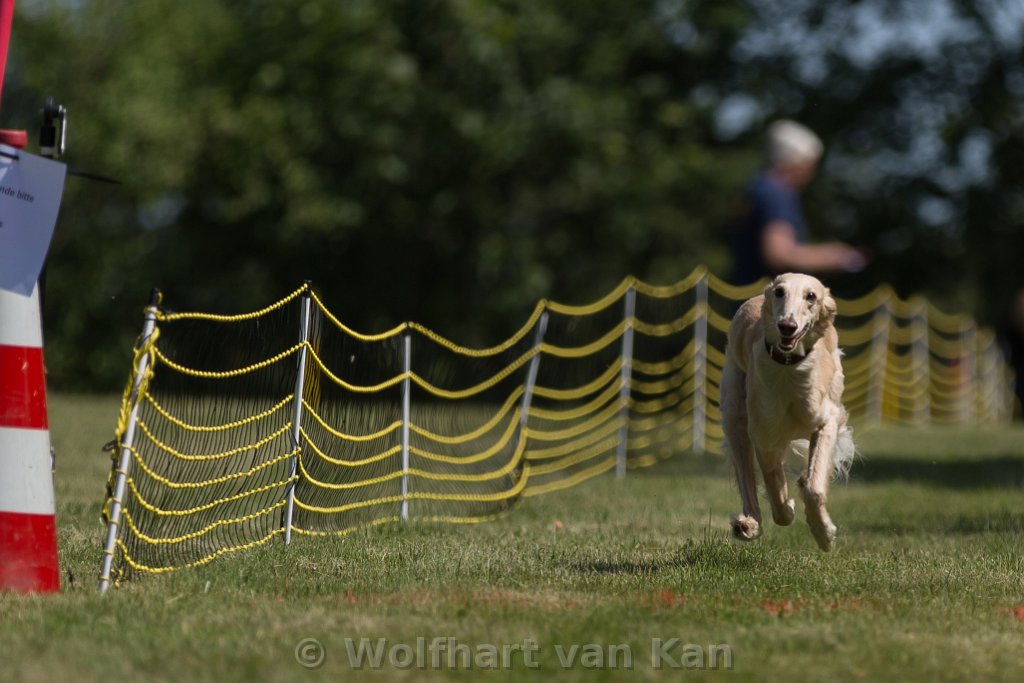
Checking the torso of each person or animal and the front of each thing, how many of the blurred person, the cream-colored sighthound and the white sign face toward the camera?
2

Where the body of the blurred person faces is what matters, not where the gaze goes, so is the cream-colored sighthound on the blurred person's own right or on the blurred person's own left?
on the blurred person's own right

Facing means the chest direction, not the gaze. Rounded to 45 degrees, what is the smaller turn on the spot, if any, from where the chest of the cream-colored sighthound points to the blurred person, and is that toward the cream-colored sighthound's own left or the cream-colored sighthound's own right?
approximately 180°

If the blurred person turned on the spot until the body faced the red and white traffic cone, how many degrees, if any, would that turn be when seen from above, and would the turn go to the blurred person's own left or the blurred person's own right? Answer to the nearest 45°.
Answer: approximately 135° to the blurred person's own right

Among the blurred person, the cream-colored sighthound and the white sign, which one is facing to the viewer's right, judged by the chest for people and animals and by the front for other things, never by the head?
the blurred person

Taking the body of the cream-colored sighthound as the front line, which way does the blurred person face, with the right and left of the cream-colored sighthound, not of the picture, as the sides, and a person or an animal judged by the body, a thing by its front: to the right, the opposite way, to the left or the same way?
to the left

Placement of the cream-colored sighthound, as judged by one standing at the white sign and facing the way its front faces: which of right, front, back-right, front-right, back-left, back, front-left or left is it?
left

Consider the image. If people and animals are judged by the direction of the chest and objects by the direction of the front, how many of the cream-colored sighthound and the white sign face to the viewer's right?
0

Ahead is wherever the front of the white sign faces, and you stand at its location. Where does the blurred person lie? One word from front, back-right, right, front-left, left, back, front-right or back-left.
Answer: back-left

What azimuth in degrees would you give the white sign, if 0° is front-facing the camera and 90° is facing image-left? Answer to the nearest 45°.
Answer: approximately 0°

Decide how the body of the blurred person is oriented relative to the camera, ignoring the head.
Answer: to the viewer's right

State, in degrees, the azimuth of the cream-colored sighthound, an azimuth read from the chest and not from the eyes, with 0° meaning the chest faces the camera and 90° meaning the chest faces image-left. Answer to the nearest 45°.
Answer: approximately 0°
